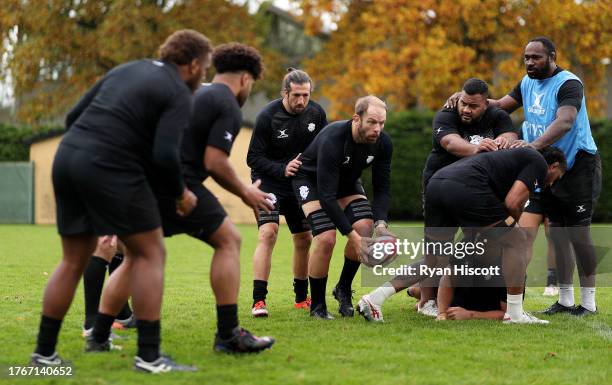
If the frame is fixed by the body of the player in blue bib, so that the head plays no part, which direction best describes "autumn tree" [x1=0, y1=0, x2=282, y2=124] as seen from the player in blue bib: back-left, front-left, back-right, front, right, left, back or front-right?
right

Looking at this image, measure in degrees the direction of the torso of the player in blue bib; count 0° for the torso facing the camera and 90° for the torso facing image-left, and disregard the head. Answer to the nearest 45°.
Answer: approximately 45°

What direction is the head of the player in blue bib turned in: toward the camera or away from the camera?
toward the camera
